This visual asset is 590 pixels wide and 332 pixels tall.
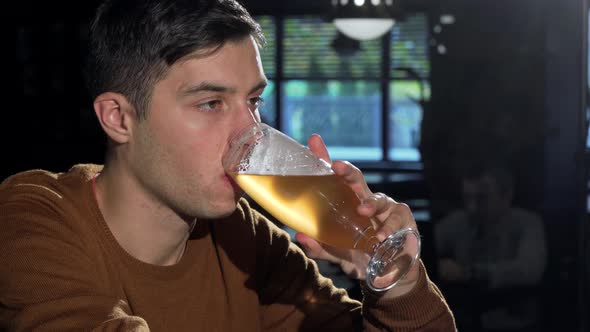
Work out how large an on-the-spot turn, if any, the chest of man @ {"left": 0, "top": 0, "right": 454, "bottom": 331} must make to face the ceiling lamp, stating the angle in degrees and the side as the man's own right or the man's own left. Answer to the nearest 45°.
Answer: approximately 135° to the man's own left

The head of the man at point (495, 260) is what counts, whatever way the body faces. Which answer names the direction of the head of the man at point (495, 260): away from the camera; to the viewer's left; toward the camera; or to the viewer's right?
toward the camera

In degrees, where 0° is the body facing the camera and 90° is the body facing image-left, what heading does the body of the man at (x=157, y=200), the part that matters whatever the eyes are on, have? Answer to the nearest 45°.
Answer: approximately 315°

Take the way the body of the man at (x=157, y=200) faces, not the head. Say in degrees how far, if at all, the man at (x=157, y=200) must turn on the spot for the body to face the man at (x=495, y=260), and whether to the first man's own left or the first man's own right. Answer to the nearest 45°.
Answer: approximately 90° to the first man's own left

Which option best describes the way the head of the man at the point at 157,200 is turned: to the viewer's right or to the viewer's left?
to the viewer's right
